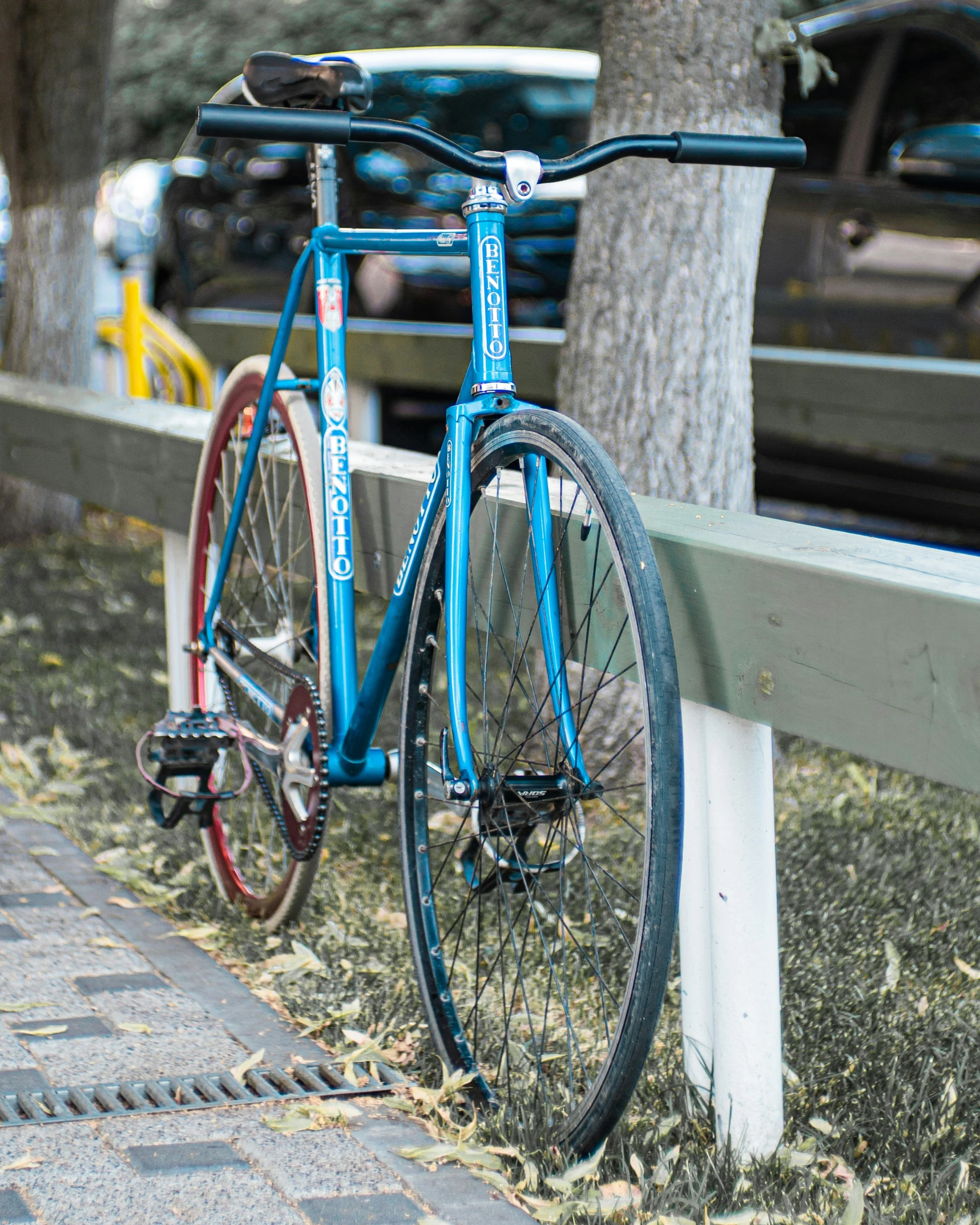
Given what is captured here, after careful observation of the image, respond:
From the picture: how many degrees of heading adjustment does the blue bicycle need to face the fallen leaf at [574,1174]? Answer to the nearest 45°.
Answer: approximately 45° to its right

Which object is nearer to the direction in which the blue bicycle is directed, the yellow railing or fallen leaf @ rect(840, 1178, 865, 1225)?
the fallen leaf

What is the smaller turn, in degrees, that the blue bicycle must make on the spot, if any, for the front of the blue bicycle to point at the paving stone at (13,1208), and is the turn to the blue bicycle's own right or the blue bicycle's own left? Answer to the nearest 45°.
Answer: approximately 90° to the blue bicycle's own right

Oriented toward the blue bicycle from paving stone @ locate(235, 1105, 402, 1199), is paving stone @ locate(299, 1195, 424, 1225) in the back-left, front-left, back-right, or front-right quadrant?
back-right

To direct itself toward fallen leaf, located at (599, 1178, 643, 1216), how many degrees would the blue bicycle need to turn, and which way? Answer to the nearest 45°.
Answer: approximately 45° to its right

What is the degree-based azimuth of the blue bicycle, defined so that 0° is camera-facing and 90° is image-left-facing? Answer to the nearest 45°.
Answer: approximately 315°

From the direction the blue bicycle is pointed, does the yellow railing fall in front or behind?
behind
